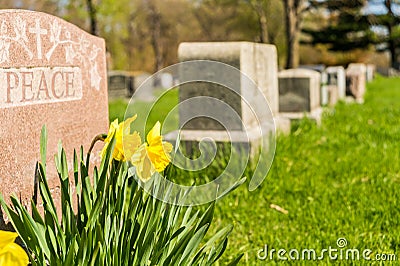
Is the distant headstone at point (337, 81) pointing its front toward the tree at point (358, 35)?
no

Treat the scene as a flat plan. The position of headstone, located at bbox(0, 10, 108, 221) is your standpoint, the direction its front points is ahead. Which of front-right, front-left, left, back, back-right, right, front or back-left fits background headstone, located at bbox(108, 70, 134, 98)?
back-left

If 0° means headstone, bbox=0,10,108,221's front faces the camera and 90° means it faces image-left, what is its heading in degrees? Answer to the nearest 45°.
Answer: approximately 315°

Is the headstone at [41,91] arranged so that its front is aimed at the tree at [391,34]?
no

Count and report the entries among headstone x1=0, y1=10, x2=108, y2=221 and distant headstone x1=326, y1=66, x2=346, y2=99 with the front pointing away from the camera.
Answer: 0

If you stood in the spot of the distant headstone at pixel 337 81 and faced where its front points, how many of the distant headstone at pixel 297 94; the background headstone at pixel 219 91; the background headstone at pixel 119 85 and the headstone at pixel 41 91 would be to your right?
1

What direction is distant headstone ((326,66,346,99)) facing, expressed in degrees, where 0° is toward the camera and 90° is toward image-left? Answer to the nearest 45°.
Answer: approximately 45°

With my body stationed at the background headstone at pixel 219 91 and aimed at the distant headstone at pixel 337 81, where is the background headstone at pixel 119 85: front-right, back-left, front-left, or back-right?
front-left

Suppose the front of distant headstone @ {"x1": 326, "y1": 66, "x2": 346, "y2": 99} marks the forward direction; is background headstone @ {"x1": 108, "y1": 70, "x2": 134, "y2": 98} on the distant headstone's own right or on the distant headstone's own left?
on the distant headstone's own right

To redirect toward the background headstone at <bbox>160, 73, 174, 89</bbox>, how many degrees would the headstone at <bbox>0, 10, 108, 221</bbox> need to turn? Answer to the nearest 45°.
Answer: approximately 135° to its left

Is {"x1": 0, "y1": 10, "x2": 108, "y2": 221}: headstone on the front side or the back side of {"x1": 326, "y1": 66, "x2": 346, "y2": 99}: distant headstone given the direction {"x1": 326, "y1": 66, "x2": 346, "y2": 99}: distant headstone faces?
on the front side

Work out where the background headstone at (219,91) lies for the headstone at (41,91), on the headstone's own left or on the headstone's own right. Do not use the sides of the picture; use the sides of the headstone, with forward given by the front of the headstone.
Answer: on the headstone's own left

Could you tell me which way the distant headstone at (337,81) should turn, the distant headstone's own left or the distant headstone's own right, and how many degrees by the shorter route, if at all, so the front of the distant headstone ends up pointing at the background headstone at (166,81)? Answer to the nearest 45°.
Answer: approximately 90° to the distant headstone's own right

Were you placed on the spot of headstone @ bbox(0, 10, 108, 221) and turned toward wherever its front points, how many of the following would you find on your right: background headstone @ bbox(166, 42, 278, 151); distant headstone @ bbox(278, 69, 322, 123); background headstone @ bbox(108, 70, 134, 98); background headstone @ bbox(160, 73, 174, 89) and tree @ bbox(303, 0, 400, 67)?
0

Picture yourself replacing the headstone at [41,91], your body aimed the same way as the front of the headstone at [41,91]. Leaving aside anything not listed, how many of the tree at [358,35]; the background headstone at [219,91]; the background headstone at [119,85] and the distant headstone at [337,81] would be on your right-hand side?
0

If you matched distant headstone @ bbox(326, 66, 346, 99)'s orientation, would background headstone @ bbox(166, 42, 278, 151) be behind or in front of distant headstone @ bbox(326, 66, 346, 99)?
in front

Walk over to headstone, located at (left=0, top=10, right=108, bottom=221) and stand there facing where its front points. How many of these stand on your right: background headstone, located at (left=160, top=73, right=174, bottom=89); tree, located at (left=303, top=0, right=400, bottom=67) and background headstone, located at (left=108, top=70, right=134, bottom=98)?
0
